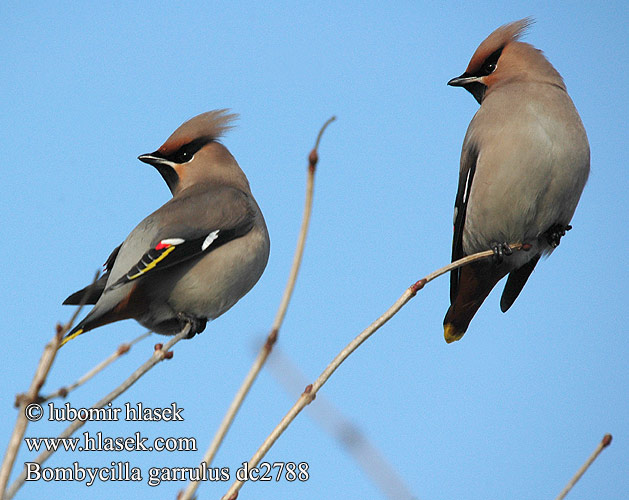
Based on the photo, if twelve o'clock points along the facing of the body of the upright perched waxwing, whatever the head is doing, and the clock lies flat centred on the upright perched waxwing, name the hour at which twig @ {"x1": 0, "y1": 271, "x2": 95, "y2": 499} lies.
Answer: The twig is roughly at 2 o'clock from the upright perched waxwing.

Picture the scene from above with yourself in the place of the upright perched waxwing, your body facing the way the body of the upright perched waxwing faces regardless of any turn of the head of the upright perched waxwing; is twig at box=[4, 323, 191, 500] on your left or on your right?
on your right

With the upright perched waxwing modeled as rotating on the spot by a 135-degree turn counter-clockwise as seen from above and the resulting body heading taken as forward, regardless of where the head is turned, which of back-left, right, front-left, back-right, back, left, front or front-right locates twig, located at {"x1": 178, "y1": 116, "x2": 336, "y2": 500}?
back

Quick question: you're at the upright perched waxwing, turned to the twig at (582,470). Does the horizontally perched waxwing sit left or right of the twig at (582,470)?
right

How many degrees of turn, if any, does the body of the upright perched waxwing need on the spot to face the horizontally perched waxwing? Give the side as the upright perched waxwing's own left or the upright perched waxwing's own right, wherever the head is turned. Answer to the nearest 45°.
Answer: approximately 90° to the upright perched waxwing's own right
